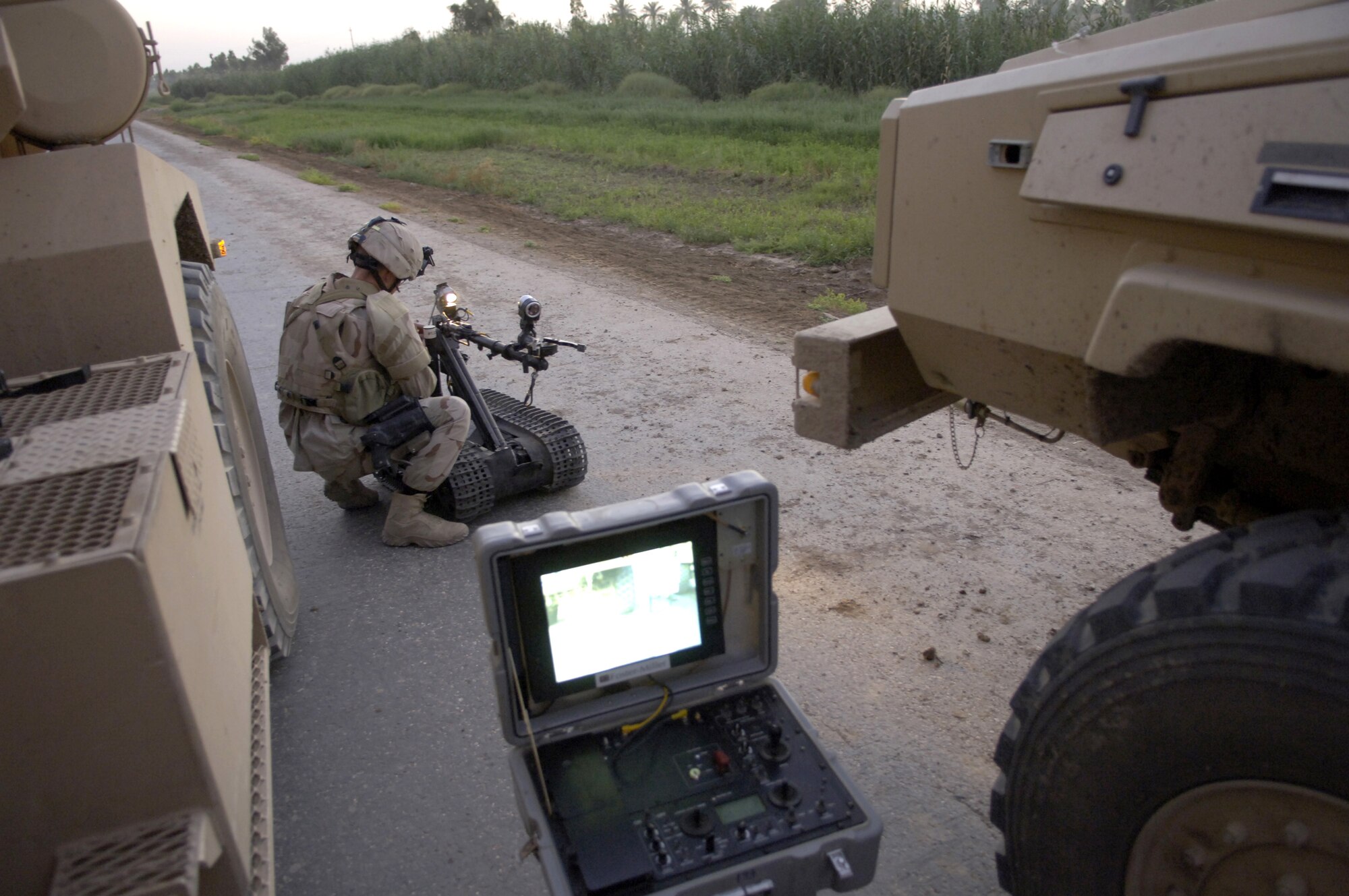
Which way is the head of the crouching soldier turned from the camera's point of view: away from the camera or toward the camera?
away from the camera

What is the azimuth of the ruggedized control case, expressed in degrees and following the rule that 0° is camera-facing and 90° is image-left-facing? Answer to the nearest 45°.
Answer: approximately 315°

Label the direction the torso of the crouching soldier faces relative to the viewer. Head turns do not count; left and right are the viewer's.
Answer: facing away from the viewer and to the right of the viewer

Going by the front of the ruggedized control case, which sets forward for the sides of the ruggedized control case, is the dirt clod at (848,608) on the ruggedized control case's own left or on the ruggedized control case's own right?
on the ruggedized control case's own left

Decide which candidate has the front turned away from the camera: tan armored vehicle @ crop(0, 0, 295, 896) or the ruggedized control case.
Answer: the tan armored vehicle

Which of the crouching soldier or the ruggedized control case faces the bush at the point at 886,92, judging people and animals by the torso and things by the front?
the crouching soldier

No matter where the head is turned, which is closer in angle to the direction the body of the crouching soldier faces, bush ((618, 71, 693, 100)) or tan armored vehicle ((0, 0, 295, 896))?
the bush

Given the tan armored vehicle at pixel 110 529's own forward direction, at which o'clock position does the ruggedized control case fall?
The ruggedized control case is roughly at 4 o'clock from the tan armored vehicle.

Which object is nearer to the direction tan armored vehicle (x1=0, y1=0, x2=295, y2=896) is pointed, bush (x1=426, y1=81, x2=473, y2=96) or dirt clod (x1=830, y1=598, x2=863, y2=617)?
the bush

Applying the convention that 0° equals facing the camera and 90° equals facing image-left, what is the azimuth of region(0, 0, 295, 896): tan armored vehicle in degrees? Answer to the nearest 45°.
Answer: approximately 180°

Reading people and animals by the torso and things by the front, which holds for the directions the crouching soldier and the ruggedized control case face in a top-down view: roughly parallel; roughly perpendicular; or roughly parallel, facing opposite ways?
roughly perpendicular
